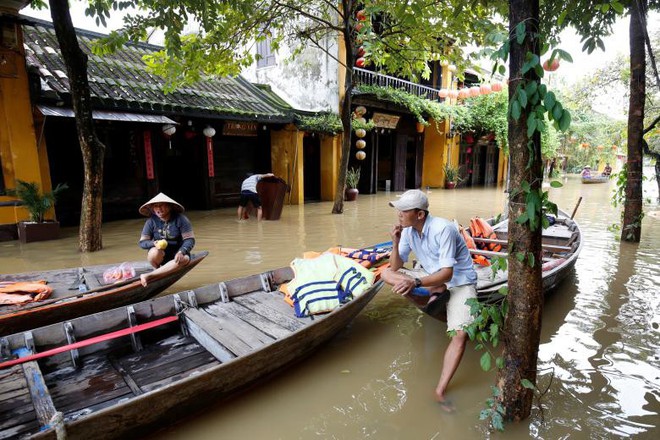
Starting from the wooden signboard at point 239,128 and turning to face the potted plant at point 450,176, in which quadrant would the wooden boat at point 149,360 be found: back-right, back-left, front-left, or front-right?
back-right

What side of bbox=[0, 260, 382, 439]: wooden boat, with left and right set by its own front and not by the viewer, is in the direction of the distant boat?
front

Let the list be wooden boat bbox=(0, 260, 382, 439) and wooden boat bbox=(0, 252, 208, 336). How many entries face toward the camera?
0

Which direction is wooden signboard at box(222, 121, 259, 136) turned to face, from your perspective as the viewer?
facing the viewer and to the right of the viewer

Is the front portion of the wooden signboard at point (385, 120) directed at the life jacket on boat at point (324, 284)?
yes

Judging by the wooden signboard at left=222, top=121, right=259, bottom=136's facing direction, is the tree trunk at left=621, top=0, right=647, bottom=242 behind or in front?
in front

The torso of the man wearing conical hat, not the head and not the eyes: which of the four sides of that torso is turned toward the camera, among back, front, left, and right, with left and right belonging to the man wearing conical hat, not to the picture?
front

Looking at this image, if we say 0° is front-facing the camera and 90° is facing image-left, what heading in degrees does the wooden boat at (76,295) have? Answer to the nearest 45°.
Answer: approximately 225°

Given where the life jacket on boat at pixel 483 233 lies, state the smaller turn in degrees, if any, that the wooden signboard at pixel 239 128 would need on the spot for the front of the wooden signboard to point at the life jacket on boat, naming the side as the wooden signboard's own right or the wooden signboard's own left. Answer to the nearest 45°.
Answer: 0° — it already faces it

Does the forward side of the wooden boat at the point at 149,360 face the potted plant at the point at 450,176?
yes

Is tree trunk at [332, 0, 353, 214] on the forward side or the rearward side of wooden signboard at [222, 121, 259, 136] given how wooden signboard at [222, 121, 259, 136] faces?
on the forward side

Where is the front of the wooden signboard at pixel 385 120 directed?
toward the camera

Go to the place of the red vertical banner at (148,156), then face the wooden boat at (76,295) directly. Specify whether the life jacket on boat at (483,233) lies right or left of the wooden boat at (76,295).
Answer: left

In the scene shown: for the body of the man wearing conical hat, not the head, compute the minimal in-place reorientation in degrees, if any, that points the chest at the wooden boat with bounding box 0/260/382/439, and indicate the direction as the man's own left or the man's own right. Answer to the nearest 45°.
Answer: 0° — they already face it

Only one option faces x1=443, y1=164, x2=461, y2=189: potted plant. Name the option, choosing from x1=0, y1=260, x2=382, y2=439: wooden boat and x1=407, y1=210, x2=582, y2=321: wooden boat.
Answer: x1=0, y1=260, x2=382, y2=439: wooden boat
